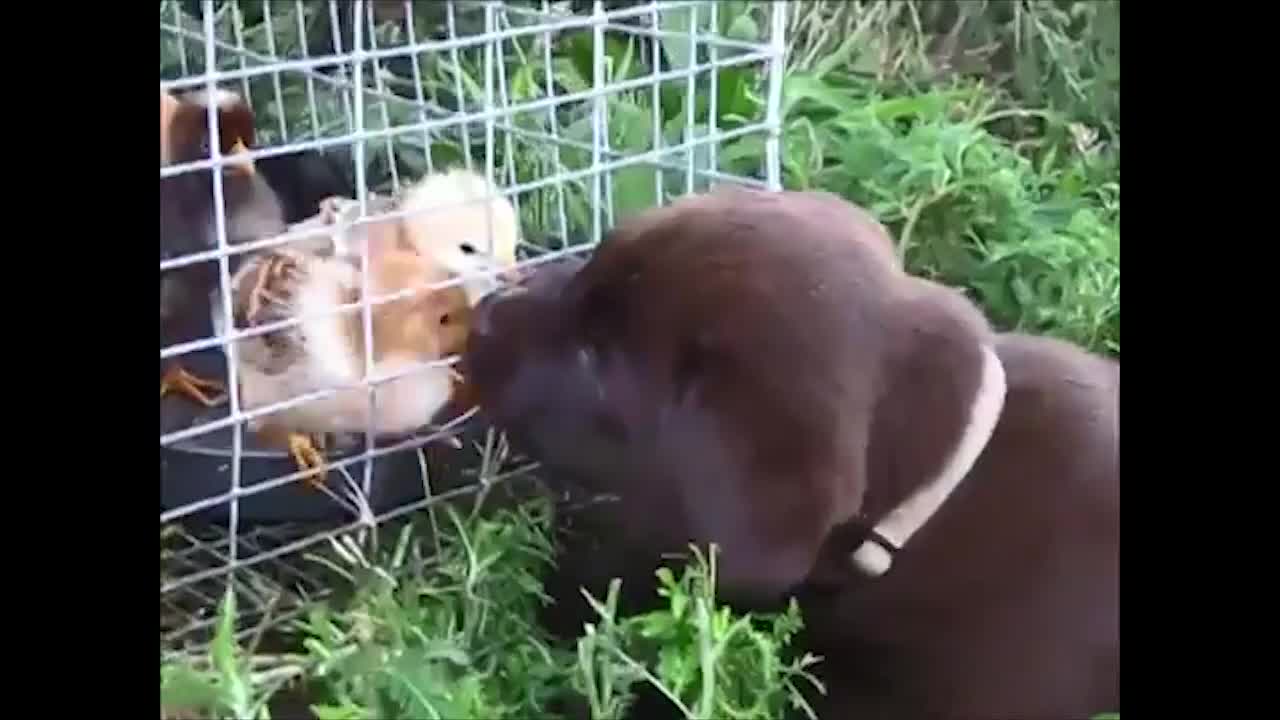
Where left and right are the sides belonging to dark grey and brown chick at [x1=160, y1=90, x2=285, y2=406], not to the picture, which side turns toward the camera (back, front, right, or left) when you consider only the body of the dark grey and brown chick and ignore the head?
right

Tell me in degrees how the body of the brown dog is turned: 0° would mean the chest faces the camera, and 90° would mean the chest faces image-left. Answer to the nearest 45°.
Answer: approximately 90°

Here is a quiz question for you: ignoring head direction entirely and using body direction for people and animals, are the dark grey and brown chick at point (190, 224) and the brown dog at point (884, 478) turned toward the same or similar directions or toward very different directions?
very different directions

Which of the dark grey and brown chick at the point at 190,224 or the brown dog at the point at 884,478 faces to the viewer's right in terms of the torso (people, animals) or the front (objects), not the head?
the dark grey and brown chick

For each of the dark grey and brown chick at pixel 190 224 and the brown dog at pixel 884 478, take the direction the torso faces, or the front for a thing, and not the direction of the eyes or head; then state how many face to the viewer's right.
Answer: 1
